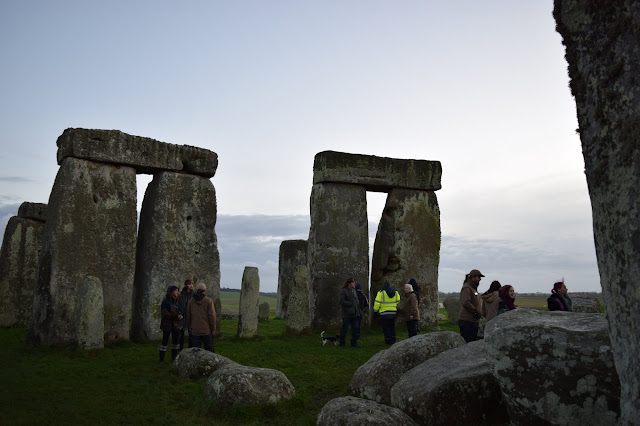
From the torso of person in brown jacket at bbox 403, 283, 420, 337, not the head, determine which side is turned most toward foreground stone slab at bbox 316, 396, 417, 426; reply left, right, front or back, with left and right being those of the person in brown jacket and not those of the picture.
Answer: left

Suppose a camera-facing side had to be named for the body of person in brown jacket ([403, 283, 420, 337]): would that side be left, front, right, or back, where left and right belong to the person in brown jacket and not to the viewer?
left

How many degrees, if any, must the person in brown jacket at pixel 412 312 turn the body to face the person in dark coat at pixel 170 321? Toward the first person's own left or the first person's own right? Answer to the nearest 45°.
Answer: approximately 45° to the first person's own left

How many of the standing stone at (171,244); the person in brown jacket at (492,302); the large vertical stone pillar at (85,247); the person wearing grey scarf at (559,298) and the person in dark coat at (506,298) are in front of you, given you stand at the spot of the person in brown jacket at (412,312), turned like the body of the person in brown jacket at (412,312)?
2
